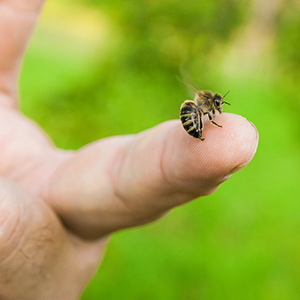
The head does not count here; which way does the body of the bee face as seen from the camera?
to the viewer's right
